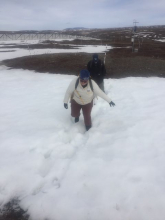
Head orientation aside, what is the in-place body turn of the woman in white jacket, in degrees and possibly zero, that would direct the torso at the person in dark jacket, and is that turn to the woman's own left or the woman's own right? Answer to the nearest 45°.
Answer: approximately 180°

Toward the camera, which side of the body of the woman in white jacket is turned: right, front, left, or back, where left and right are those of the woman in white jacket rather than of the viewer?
front
